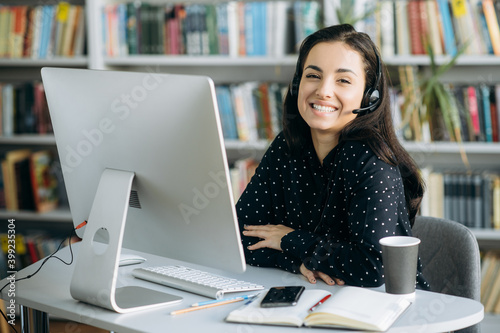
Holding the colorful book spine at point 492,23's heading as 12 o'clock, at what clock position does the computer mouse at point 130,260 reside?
The computer mouse is roughly at 1 o'clock from the colorful book spine.

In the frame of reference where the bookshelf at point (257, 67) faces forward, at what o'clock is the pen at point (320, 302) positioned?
The pen is roughly at 12 o'clock from the bookshelf.

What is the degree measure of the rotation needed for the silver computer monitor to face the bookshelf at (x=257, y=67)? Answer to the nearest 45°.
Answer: approximately 45° to its left

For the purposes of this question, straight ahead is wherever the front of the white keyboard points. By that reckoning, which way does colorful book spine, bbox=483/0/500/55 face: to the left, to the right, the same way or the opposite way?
the opposite way

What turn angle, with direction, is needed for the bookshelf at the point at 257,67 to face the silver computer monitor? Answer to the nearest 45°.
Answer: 0° — it already faces it

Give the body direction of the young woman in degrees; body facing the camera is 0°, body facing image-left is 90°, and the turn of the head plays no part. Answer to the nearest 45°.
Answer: approximately 45°

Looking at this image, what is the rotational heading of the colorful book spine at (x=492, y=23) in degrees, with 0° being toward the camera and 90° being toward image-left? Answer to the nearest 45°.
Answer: approximately 0°

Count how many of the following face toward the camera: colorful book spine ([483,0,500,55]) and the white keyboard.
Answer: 1
